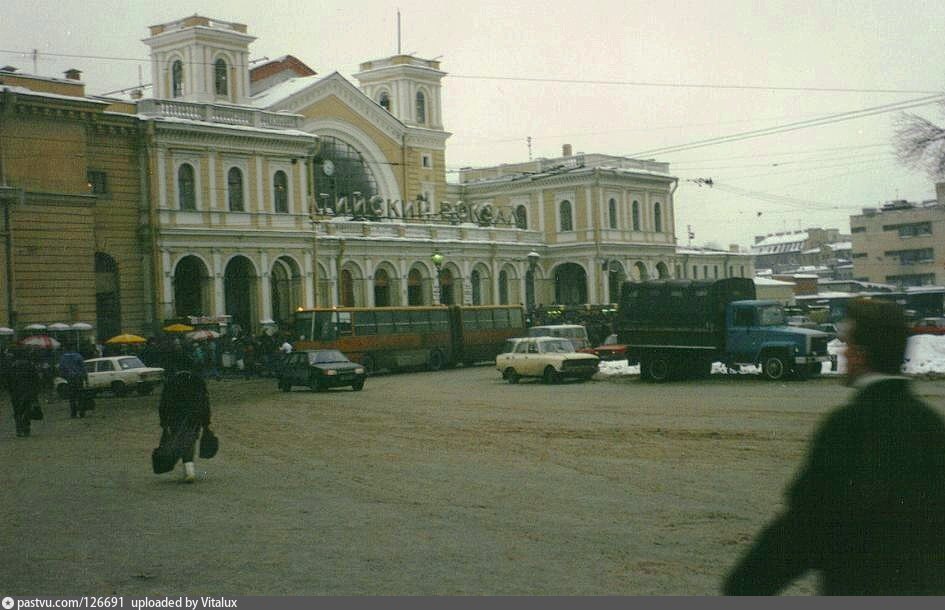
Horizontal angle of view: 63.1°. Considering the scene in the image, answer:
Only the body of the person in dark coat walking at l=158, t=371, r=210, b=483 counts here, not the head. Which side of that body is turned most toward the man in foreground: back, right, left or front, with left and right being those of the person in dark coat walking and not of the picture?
back

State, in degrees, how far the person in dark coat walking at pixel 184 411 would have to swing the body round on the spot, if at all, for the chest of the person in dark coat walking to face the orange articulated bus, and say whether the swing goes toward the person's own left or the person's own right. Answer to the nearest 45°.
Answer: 0° — they already face it

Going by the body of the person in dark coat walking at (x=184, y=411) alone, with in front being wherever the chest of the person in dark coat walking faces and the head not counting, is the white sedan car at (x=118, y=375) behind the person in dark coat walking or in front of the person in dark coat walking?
in front

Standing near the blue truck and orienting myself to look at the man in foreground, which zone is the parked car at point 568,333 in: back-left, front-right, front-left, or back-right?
back-right

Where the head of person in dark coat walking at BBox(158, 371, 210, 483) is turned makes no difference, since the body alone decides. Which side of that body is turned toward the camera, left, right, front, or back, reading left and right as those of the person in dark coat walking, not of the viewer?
back

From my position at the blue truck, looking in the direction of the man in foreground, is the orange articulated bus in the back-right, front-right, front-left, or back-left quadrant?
back-right

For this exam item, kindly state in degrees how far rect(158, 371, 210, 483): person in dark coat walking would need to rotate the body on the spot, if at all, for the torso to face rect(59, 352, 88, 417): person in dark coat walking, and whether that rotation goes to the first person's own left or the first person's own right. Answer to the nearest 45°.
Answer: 0° — they already face them
